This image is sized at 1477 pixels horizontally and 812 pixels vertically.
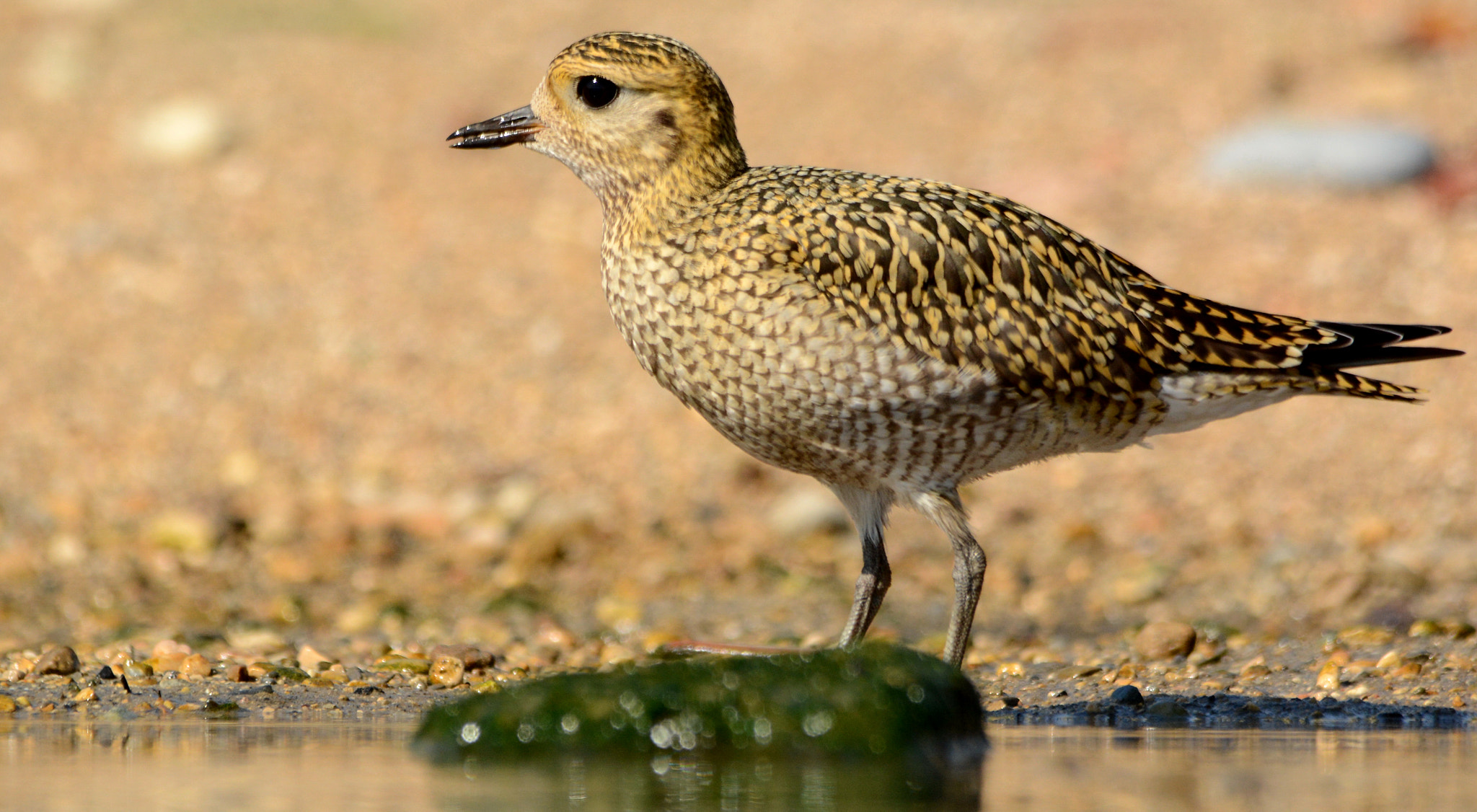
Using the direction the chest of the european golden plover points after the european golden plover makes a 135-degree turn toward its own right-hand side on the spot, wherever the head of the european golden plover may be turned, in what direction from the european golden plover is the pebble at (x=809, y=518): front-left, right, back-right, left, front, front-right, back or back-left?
front-left

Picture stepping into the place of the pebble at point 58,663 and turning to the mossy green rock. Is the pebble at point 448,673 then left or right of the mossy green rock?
left

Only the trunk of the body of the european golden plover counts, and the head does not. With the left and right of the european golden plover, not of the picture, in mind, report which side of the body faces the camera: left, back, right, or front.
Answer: left

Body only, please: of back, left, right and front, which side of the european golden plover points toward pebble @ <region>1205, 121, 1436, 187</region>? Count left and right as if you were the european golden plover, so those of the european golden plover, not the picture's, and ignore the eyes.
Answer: right

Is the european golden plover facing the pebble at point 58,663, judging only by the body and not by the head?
yes

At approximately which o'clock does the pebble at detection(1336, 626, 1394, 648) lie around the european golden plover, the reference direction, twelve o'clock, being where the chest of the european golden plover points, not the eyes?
The pebble is roughly at 5 o'clock from the european golden plover.

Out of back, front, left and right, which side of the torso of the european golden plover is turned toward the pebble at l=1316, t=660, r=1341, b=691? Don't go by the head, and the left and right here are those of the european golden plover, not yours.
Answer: back

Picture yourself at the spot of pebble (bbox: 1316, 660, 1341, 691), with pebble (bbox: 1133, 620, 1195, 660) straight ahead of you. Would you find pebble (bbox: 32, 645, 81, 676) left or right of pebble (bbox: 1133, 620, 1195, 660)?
left
